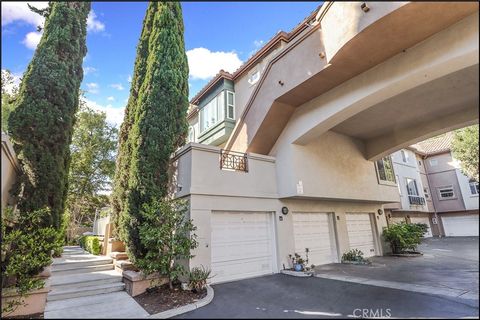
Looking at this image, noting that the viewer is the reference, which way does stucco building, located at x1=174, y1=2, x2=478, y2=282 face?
facing the viewer and to the right of the viewer

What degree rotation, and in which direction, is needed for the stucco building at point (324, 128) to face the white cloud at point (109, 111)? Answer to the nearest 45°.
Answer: approximately 135° to its right

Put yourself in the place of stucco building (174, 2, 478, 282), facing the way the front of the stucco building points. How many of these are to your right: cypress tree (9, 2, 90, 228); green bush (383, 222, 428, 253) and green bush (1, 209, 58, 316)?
2

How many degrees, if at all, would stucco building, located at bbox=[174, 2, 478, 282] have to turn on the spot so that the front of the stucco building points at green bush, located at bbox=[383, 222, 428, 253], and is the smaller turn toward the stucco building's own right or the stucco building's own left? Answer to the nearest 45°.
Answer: approximately 90° to the stucco building's own left

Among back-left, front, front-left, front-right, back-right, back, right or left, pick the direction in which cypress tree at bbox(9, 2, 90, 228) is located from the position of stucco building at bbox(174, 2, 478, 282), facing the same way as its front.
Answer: right

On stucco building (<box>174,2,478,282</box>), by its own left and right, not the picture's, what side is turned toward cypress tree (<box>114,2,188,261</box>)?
right

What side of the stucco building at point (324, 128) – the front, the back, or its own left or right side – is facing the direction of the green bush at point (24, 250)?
right
